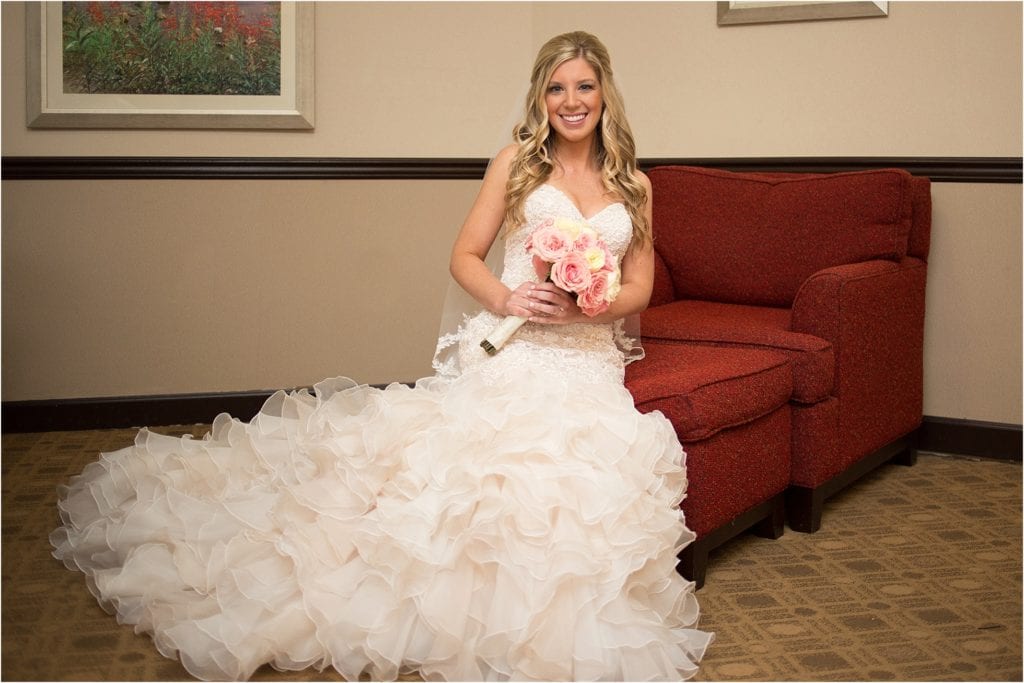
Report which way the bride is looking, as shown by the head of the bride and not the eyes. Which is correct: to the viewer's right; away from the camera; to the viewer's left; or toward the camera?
toward the camera

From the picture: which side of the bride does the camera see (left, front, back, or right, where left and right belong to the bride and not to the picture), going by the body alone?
front

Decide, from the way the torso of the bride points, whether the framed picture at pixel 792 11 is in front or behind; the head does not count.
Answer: behind

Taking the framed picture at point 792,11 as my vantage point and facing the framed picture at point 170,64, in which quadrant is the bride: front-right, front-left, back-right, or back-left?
front-left

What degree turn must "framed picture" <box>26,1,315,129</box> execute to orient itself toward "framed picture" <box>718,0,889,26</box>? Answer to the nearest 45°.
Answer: approximately 90° to its left

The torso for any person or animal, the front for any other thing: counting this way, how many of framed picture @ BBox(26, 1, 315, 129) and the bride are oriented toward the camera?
2

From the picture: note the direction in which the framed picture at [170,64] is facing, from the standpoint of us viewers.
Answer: facing the viewer

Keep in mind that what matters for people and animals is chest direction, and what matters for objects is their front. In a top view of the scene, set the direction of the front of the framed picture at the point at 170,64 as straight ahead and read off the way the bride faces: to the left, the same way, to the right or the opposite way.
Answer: the same way
